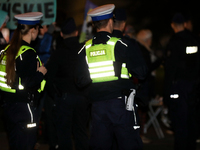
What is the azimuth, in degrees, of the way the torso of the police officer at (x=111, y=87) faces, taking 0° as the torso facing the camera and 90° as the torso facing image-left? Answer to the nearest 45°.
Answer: approximately 225°

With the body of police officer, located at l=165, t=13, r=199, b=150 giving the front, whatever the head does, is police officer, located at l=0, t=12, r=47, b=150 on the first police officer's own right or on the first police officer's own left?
on the first police officer's own left

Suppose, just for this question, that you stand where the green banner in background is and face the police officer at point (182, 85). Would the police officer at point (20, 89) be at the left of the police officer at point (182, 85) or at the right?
right

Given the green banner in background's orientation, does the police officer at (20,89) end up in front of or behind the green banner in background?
in front

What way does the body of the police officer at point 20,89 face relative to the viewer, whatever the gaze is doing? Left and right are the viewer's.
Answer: facing away from the viewer and to the right of the viewer

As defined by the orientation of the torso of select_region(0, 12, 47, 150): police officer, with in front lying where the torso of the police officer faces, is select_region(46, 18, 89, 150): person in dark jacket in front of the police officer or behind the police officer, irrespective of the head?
in front

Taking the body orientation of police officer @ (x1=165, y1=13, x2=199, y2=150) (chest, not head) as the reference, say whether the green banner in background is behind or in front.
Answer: in front

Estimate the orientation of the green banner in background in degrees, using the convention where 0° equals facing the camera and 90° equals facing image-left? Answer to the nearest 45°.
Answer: approximately 0°

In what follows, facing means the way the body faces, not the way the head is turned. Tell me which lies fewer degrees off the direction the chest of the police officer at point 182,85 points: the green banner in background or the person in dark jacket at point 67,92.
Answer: the green banner in background

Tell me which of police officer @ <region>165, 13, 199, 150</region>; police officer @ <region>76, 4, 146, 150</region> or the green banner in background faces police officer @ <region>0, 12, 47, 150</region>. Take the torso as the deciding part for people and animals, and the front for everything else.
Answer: the green banner in background

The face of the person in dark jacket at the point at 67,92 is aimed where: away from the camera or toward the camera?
away from the camera

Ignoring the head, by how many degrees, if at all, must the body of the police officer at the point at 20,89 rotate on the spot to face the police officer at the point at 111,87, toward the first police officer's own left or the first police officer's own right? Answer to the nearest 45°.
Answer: approximately 45° to the first police officer's own right

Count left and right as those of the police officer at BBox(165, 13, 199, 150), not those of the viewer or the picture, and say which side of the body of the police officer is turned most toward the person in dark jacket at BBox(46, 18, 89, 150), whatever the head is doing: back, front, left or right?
left
